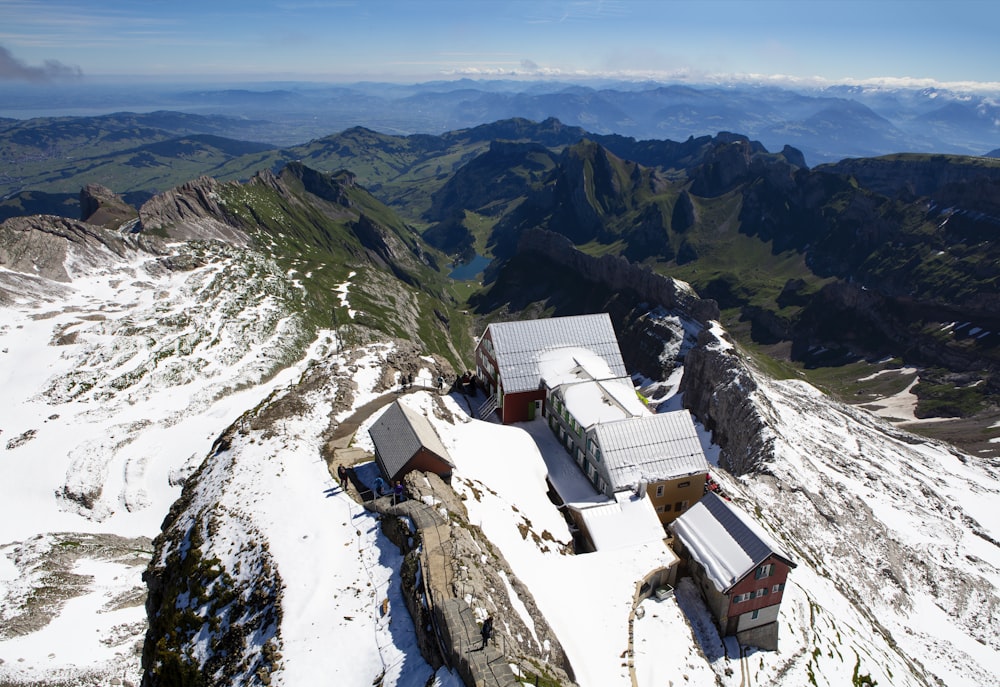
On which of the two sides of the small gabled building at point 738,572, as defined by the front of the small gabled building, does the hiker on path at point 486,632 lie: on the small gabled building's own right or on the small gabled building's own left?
on the small gabled building's own right

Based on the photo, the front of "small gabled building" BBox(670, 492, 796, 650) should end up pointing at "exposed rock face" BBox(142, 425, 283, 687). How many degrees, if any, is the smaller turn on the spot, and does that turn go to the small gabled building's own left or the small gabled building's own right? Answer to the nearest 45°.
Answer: approximately 90° to the small gabled building's own right

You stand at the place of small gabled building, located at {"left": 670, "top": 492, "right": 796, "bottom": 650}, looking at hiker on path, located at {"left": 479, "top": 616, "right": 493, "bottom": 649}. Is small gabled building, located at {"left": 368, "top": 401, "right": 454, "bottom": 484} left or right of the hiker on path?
right

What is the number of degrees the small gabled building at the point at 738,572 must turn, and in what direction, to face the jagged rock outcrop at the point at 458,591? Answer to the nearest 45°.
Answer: approximately 90° to its right

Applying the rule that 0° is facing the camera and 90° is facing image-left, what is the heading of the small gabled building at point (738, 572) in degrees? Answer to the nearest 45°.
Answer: approximately 315°

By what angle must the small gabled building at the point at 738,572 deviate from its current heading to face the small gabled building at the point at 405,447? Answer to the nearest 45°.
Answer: approximately 135° to its right

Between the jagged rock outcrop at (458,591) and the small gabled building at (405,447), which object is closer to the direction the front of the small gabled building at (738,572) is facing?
the jagged rock outcrop

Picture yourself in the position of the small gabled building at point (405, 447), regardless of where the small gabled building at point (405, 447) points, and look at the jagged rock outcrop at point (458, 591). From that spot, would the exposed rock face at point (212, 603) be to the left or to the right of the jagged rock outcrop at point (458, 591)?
right

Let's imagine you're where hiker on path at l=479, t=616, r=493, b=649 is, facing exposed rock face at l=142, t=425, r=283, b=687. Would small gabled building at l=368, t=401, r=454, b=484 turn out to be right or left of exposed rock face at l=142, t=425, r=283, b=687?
right

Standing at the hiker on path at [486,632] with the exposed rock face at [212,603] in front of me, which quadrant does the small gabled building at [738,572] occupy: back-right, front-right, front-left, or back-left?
back-right
